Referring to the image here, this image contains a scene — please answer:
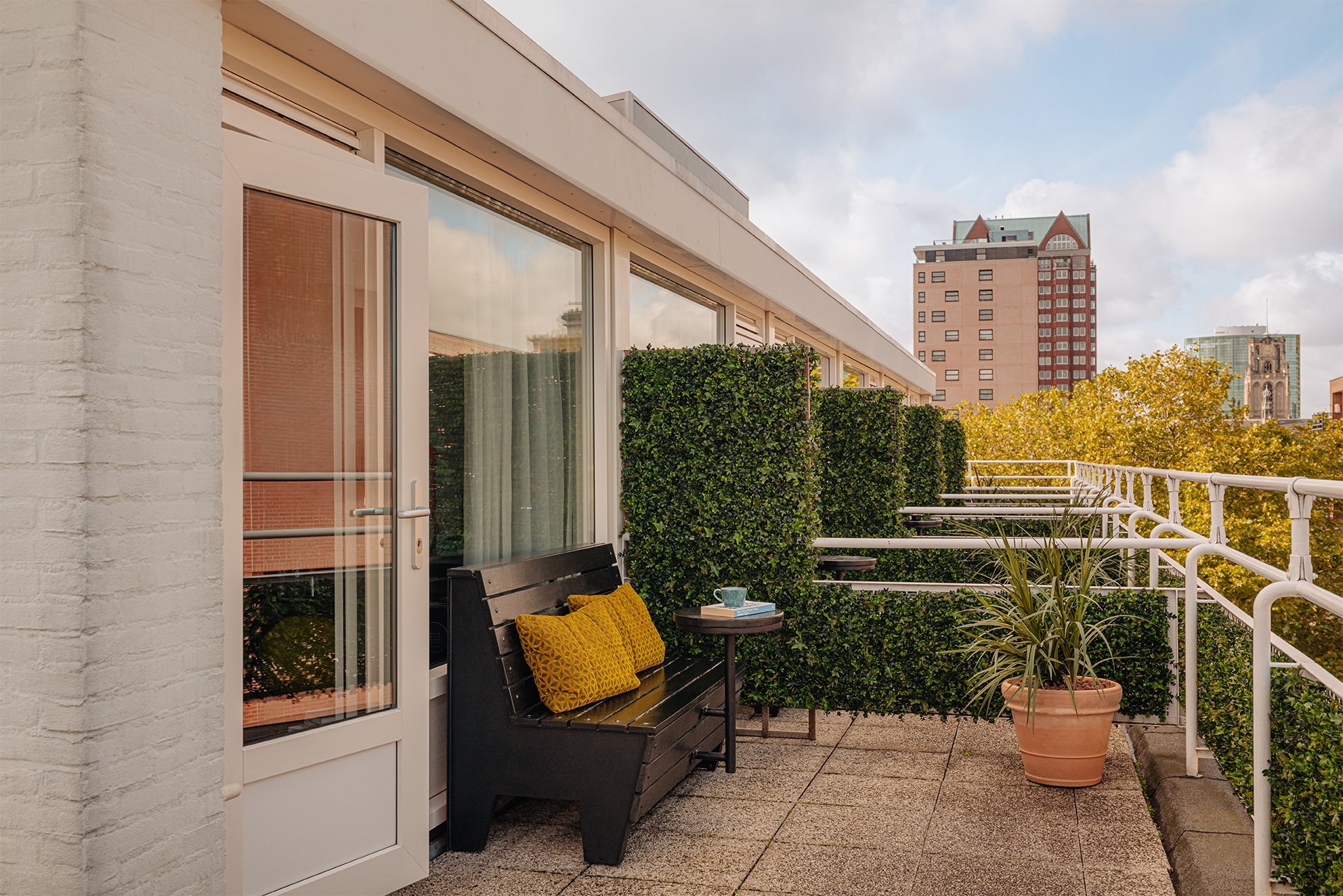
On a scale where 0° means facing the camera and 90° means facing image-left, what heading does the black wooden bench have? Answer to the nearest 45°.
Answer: approximately 315°

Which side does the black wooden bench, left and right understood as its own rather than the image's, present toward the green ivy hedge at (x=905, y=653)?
left

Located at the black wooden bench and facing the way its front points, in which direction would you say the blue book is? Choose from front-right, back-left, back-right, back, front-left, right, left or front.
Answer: left

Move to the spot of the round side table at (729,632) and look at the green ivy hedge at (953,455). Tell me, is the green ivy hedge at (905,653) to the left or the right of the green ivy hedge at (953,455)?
right

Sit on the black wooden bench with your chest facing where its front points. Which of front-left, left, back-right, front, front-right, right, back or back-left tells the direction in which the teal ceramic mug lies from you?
left

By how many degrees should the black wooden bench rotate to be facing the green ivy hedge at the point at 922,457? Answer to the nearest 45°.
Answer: approximately 90° to its left

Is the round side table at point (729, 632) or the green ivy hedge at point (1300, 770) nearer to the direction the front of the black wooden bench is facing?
the green ivy hedge

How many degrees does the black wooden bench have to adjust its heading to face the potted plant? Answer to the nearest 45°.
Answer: approximately 45° to its left

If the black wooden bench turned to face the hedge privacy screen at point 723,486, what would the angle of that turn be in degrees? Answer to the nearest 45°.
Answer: approximately 90° to its left

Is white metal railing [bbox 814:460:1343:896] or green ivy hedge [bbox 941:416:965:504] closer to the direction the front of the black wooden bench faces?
the white metal railing

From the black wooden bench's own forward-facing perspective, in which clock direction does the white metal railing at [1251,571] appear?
The white metal railing is roughly at 11 o'clock from the black wooden bench.
